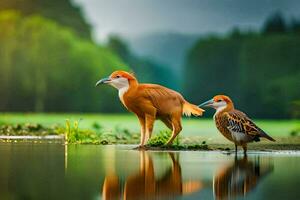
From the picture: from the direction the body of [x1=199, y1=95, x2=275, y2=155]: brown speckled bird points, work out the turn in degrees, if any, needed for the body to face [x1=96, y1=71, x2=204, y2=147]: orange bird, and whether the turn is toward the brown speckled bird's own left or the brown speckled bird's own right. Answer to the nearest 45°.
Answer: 0° — it already faces it

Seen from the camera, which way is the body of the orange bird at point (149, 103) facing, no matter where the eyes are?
to the viewer's left

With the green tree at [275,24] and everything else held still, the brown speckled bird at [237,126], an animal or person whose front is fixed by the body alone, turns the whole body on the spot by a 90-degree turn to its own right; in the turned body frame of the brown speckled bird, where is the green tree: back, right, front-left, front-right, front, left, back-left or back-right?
front

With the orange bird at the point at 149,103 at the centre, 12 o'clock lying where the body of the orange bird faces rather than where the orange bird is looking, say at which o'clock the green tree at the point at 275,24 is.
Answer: The green tree is roughly at 4 o'clock from the orange bird.

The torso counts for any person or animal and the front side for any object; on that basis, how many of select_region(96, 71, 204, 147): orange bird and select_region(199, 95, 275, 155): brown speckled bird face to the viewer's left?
2

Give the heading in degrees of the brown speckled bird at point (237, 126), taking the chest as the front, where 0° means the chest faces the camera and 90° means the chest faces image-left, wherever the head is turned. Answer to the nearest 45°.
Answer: approximately 90°

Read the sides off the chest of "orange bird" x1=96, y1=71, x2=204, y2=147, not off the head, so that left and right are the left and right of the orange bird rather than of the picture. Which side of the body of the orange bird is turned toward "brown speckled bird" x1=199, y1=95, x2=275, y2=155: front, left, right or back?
back

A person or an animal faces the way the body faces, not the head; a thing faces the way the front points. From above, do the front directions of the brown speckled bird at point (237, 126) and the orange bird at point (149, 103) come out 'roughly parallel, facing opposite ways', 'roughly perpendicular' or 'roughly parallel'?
roughly parallel
